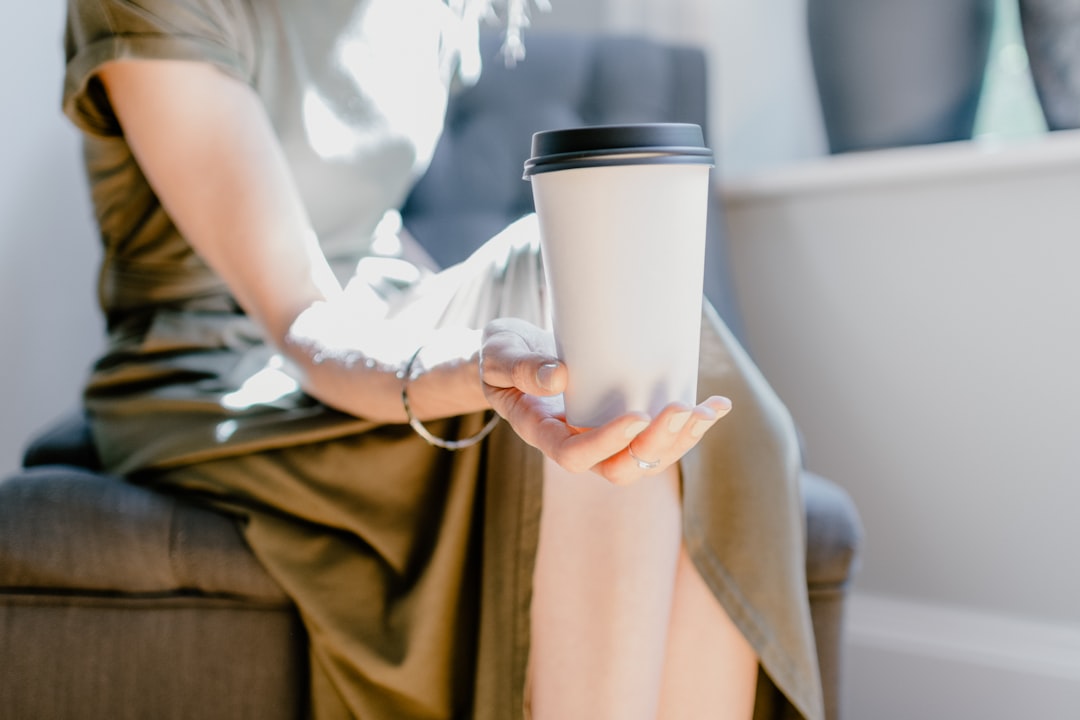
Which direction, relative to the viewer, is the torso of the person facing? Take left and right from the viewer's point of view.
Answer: facing the viewer and to the right of the viewer
